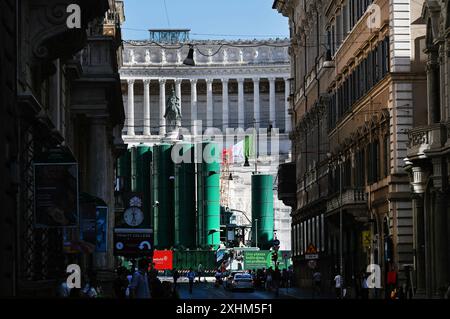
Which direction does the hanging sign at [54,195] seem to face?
toward the camera

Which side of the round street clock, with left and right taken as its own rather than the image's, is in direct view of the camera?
front

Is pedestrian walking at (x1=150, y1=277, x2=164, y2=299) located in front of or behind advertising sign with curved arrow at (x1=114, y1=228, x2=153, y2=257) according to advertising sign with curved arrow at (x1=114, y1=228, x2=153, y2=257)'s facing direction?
in front

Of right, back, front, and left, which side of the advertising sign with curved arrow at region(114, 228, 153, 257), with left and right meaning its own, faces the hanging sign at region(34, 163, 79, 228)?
front

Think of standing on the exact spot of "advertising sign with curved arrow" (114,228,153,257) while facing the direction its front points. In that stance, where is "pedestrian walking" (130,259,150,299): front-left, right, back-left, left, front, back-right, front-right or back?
front

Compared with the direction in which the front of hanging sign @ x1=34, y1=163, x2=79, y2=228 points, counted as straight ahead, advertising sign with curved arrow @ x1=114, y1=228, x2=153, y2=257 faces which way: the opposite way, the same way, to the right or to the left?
the same way

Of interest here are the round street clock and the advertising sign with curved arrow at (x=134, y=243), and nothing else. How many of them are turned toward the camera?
2

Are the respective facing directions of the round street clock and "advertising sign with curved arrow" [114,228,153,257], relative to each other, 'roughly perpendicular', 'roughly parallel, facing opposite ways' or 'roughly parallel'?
roughly parallel

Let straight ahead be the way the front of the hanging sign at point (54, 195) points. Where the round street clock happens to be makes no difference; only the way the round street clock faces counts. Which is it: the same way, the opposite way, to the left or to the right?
the same way

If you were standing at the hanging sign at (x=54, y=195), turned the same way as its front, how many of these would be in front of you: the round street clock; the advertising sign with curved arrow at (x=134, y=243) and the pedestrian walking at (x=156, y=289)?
0

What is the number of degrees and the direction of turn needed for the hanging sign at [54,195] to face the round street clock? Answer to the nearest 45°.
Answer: approximately 180°
